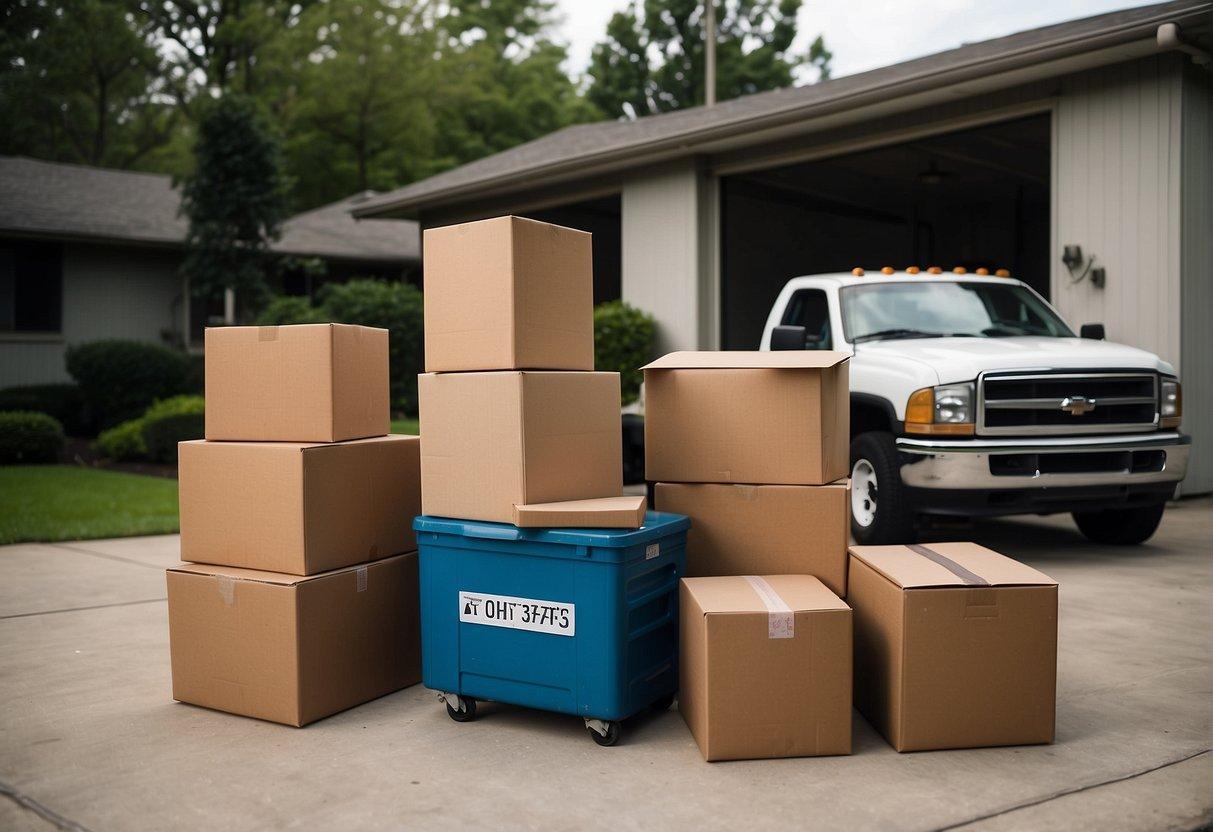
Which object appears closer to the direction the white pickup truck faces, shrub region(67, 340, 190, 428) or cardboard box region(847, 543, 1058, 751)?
the cardboard box

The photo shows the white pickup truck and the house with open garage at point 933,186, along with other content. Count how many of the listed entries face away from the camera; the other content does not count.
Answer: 0

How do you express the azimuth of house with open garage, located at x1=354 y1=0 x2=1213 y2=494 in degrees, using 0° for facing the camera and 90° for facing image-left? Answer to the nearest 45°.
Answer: approximately 45°

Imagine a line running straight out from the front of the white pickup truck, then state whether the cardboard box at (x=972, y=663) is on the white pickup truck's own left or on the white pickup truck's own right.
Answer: on the white pickup truck's own right

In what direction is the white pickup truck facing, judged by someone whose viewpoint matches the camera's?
facing the viewer and to the right of the viewer

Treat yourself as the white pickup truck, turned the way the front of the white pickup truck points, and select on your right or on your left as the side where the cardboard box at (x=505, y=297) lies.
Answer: on your right

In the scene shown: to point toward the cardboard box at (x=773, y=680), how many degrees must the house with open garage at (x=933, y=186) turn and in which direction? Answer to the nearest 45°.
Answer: approximately 45° to its left

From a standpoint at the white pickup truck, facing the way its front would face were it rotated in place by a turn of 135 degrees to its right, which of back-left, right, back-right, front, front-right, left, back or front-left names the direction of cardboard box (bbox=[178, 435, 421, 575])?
front-left

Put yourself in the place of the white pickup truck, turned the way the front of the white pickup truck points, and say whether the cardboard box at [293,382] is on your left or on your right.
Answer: on your right

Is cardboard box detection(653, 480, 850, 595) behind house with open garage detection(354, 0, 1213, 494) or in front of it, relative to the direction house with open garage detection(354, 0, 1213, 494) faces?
in front

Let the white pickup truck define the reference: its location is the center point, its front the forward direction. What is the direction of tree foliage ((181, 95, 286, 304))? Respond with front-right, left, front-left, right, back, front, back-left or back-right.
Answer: back

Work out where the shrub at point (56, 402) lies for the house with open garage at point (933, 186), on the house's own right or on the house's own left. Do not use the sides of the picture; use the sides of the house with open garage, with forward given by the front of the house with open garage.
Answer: on the house's own right

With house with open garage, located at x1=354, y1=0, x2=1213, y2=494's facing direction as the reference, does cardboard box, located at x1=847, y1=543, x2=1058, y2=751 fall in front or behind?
in front
